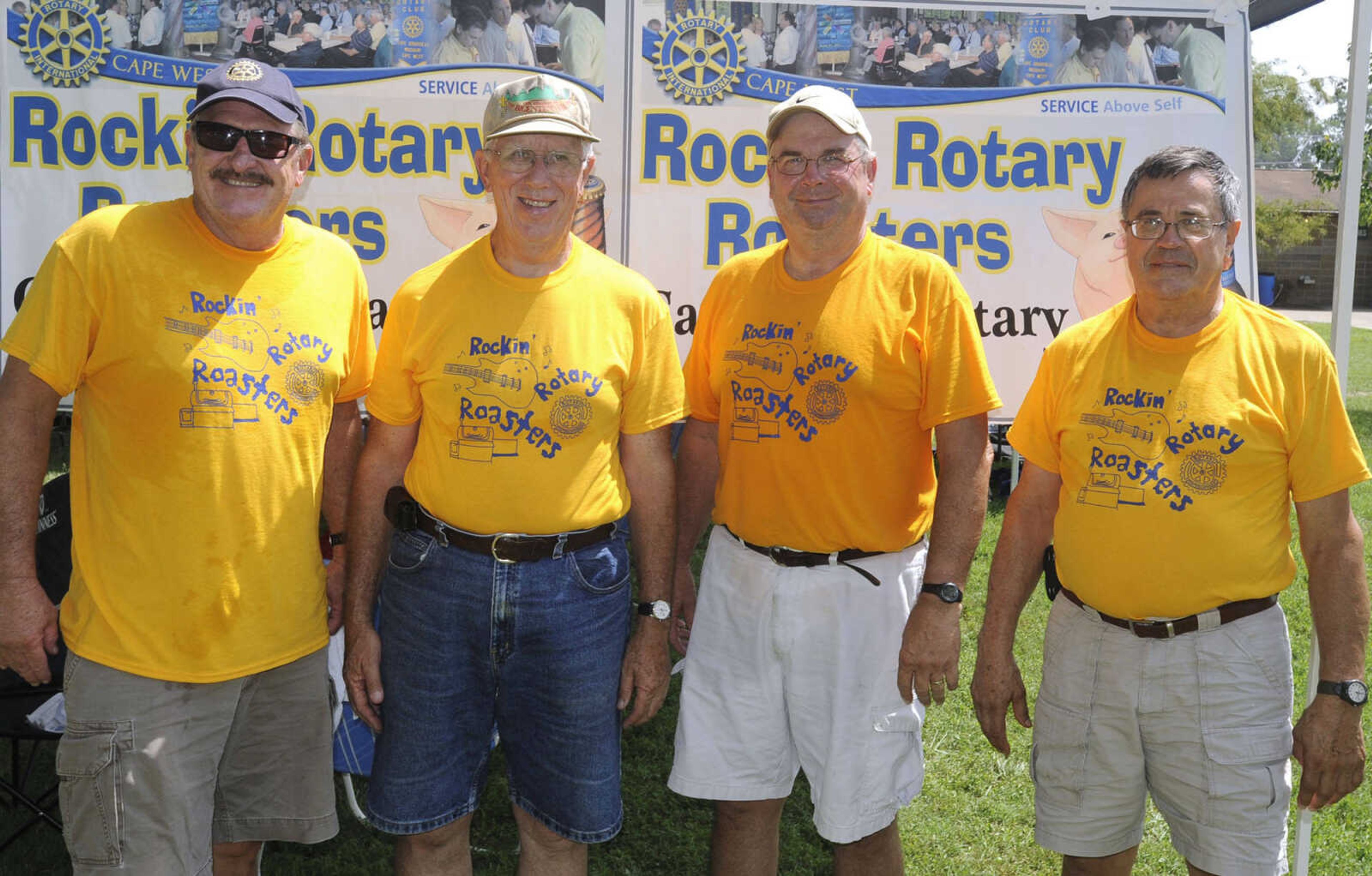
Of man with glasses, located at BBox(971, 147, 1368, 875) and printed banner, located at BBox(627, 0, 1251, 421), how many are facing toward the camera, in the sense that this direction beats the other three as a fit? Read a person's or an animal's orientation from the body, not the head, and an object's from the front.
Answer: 2

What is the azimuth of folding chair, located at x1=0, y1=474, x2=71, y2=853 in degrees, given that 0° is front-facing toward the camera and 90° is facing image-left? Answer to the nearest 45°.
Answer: approximately 45°

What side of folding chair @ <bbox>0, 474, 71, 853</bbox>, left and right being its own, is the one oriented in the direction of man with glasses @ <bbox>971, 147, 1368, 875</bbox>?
left

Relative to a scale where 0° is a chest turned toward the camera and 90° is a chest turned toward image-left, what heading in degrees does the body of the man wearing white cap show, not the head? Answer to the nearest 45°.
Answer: approximately 45°

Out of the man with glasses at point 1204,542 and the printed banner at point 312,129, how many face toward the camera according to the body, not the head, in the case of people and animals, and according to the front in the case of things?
2
